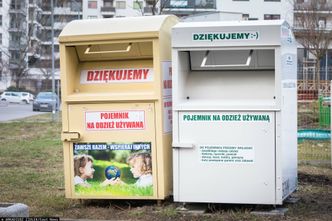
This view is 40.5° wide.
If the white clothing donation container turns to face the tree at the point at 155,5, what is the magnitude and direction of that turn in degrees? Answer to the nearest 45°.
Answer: approximately 180°

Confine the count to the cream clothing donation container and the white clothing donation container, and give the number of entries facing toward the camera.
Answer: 2

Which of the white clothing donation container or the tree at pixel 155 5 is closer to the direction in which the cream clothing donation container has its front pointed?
the white clothing donation container

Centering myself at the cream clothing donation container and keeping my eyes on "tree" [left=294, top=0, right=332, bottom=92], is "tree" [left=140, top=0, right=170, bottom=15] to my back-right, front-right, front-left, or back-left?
front-left

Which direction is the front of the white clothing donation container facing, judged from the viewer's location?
facing the viewer

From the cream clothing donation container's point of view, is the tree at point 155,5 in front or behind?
behind

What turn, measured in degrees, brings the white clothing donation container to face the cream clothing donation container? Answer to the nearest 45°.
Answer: approximately 90° to its right

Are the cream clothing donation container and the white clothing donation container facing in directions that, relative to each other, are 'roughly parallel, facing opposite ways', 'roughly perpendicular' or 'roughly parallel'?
roughly parallel

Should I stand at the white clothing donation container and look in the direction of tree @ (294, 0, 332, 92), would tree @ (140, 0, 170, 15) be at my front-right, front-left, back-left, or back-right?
front-left

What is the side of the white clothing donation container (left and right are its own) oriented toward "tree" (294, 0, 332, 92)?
back

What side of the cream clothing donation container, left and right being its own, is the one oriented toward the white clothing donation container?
left

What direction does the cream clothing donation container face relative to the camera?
toward the camera
